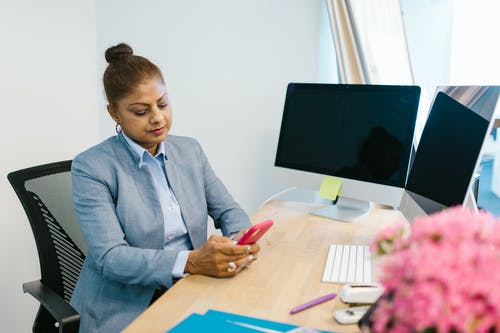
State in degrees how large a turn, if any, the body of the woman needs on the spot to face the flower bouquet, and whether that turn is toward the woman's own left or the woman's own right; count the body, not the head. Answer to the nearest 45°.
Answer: approximately 45° to the woman's own right

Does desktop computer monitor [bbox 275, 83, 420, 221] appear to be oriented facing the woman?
yes

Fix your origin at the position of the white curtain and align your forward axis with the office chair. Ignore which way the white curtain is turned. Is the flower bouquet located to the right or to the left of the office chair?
left

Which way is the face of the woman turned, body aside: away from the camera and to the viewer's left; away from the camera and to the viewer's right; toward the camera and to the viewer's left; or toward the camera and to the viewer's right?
toward the camera and to the viewer's right

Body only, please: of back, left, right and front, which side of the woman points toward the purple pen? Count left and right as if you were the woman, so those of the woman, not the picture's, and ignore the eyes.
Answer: front

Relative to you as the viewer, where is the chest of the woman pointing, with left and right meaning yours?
facing the viewer and to the right of the viewer

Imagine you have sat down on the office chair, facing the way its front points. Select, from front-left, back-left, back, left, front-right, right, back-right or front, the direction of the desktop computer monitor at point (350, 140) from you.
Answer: front-left

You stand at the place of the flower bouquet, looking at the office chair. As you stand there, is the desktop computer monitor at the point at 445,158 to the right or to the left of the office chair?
right

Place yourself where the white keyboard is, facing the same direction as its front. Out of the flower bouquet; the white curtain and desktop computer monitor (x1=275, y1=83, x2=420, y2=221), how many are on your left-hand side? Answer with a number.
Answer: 1

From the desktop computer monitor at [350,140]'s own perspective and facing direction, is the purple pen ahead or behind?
ahead

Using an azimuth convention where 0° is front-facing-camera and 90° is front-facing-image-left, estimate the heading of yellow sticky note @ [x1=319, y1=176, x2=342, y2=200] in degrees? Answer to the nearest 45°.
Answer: approximately 0°
